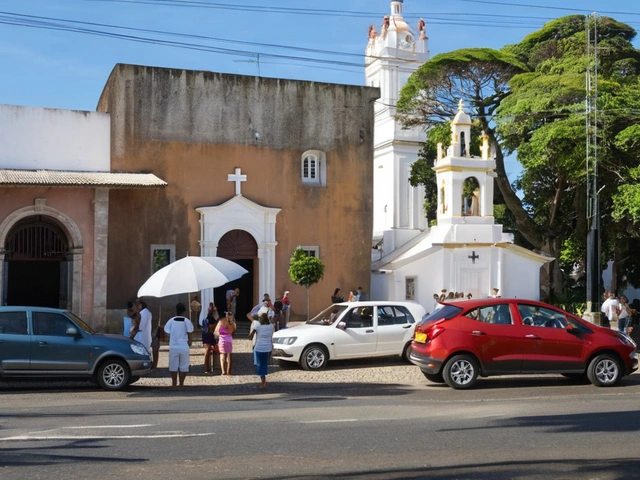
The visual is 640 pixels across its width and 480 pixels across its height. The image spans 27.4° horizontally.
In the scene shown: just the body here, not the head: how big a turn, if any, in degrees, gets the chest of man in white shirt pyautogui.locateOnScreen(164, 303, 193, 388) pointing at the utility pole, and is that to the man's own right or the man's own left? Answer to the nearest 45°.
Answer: approximately 45° to the man's own right

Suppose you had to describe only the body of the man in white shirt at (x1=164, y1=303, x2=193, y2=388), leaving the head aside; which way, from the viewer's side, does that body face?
away from the camera

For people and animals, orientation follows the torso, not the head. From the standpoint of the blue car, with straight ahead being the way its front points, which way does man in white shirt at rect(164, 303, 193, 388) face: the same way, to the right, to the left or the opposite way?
to the left

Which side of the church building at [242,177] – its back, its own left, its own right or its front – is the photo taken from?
front

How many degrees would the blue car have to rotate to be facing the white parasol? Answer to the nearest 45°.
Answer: approximately 45° to its left

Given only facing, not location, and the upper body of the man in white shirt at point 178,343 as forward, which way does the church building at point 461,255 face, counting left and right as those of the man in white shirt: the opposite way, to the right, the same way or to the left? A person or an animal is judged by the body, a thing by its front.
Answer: the opposite way

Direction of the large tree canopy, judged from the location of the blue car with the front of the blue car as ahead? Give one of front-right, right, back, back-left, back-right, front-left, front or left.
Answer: front-left

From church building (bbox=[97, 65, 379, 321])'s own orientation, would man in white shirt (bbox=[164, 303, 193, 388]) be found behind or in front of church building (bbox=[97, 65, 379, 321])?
in front

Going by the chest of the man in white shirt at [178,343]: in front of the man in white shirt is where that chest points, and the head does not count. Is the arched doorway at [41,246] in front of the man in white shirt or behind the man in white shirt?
in front

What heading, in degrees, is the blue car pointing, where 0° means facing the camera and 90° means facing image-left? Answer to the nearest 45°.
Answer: approximately 270°

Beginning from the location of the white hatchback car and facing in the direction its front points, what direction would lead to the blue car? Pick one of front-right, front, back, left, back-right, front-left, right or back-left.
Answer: front

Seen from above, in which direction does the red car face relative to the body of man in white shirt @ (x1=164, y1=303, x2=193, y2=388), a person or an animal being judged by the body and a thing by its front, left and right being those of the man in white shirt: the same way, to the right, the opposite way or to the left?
to the right

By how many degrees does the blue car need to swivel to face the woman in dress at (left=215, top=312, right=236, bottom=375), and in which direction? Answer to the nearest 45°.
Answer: approximately 45° to its left

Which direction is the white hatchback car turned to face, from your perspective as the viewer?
facing the viewer and to the left of the viewer

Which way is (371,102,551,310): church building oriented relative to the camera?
toward the camera
